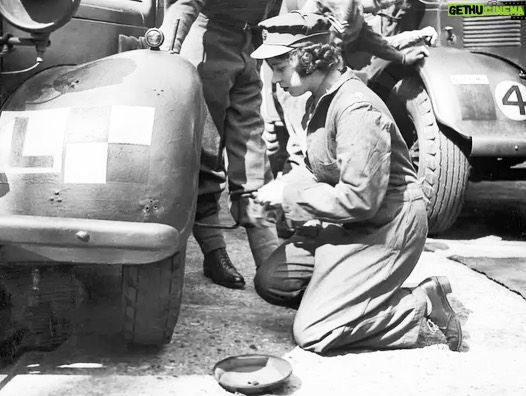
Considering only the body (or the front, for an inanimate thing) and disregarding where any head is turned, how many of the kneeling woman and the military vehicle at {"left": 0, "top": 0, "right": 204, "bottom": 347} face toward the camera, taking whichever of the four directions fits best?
1

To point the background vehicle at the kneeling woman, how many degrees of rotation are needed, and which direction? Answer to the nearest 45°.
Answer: approximately 45° to its right

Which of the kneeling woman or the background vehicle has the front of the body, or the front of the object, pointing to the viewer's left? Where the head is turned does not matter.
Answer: the kneeling woman

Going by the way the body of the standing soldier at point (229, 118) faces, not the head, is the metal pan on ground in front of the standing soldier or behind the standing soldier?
in front

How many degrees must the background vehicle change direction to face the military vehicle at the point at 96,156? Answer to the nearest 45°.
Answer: approximately 90° to its right

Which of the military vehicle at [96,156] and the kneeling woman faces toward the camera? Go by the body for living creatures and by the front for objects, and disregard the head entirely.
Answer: the military vehicle

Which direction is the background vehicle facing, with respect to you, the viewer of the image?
facing the viewer and to the right of the viewer

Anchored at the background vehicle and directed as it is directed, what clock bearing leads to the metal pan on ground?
The metal pan on ground is roughly at 2 o'clock from the background vehicle.

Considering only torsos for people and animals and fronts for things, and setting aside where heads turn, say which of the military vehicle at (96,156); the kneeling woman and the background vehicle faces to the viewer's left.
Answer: the kneeling woman

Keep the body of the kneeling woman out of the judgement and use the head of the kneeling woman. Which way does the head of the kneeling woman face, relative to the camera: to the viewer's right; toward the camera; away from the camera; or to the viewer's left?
to the viewer's left

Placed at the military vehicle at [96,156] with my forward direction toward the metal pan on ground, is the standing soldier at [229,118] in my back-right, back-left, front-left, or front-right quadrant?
front-left

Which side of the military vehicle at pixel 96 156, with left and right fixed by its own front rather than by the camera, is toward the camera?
front

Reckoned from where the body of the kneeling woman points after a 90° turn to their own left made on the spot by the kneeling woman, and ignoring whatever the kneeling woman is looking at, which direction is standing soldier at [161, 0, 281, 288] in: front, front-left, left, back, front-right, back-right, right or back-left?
back-right

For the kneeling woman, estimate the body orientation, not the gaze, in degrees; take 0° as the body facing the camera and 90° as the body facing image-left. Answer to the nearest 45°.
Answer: approximately 90°
